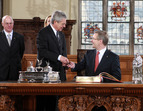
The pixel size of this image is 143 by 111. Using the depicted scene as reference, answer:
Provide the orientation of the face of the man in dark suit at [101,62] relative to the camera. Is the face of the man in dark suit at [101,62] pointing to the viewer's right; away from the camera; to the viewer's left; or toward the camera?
to the viewer's left

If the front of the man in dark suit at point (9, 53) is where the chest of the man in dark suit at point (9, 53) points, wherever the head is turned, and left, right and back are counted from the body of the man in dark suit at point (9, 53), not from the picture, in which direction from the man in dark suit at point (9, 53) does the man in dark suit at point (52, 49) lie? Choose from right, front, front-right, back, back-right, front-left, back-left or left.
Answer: front-left

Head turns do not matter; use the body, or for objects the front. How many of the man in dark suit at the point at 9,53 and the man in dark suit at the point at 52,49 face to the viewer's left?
0

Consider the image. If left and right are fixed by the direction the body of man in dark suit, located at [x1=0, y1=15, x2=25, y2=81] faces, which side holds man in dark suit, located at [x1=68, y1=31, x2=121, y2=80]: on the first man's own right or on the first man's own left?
on the first man's own left

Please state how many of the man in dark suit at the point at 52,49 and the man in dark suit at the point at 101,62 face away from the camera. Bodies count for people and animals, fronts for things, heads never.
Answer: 0

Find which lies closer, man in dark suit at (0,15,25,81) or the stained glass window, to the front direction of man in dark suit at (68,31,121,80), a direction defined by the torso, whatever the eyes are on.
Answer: the man in dark suit

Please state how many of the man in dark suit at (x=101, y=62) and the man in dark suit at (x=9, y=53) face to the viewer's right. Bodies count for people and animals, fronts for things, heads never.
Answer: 0

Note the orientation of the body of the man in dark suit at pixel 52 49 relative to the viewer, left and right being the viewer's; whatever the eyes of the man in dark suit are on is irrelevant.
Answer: facing the viewer and to the right of the viewer

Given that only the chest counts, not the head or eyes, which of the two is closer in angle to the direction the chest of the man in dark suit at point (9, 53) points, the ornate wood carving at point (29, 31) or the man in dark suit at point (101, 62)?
the man in dark suit

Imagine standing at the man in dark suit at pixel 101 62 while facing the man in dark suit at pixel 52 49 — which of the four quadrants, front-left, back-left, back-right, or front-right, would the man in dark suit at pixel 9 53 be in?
front-right

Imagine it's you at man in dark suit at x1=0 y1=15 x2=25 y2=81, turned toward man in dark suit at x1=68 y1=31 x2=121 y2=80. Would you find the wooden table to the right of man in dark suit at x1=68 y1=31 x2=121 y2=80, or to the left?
right

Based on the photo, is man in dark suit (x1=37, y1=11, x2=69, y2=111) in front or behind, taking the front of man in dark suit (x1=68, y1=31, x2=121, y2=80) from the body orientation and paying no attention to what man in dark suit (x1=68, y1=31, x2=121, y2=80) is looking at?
in front

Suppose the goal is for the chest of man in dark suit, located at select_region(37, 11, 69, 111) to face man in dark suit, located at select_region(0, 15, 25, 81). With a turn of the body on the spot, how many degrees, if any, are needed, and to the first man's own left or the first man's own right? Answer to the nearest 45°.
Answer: approximately 180°

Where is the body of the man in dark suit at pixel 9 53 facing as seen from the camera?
toward the camera

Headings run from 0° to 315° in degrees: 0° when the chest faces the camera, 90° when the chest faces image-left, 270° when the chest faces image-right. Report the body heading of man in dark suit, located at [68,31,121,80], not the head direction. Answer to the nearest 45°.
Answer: approximately 45°
